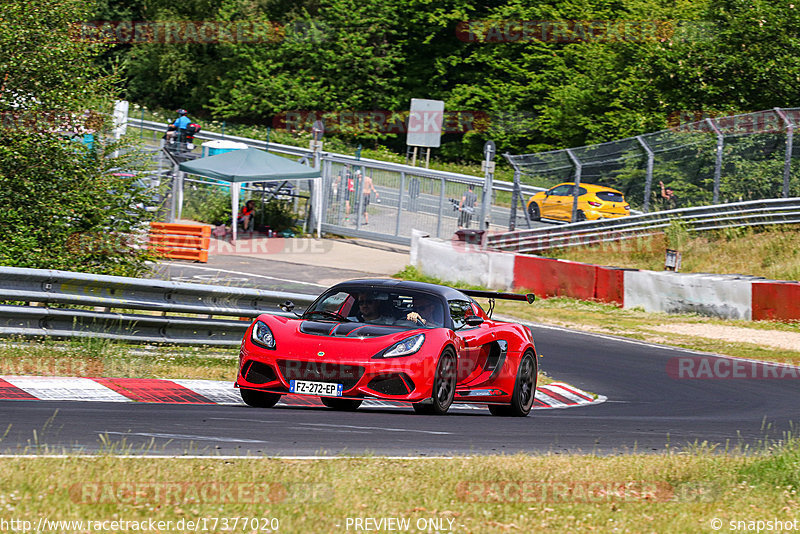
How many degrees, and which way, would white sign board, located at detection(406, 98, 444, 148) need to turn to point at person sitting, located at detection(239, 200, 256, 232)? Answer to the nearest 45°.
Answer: approximately 45° to its right

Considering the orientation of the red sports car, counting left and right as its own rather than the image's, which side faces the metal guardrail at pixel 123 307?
right

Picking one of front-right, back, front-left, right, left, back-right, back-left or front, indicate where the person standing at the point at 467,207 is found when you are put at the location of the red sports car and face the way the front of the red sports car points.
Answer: back-right

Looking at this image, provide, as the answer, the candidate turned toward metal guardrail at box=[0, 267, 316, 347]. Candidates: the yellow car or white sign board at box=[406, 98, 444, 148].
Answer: the white sign board

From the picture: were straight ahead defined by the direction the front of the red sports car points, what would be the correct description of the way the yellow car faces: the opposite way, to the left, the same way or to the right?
to the right

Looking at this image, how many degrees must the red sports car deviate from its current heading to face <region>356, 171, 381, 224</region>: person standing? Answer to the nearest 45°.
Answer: approximately 135° to its right

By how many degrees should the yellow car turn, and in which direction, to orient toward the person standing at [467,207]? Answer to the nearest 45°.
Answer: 0° — it already faces them

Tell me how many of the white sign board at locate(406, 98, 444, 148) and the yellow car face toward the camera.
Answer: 1

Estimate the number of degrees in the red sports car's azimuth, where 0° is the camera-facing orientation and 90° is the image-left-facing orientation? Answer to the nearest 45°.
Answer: approximately 45°

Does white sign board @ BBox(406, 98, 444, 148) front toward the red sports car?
yes

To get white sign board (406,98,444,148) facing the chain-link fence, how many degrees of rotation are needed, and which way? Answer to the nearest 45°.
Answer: approximately 45° to its left

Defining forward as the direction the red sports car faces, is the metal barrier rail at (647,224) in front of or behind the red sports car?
behind
